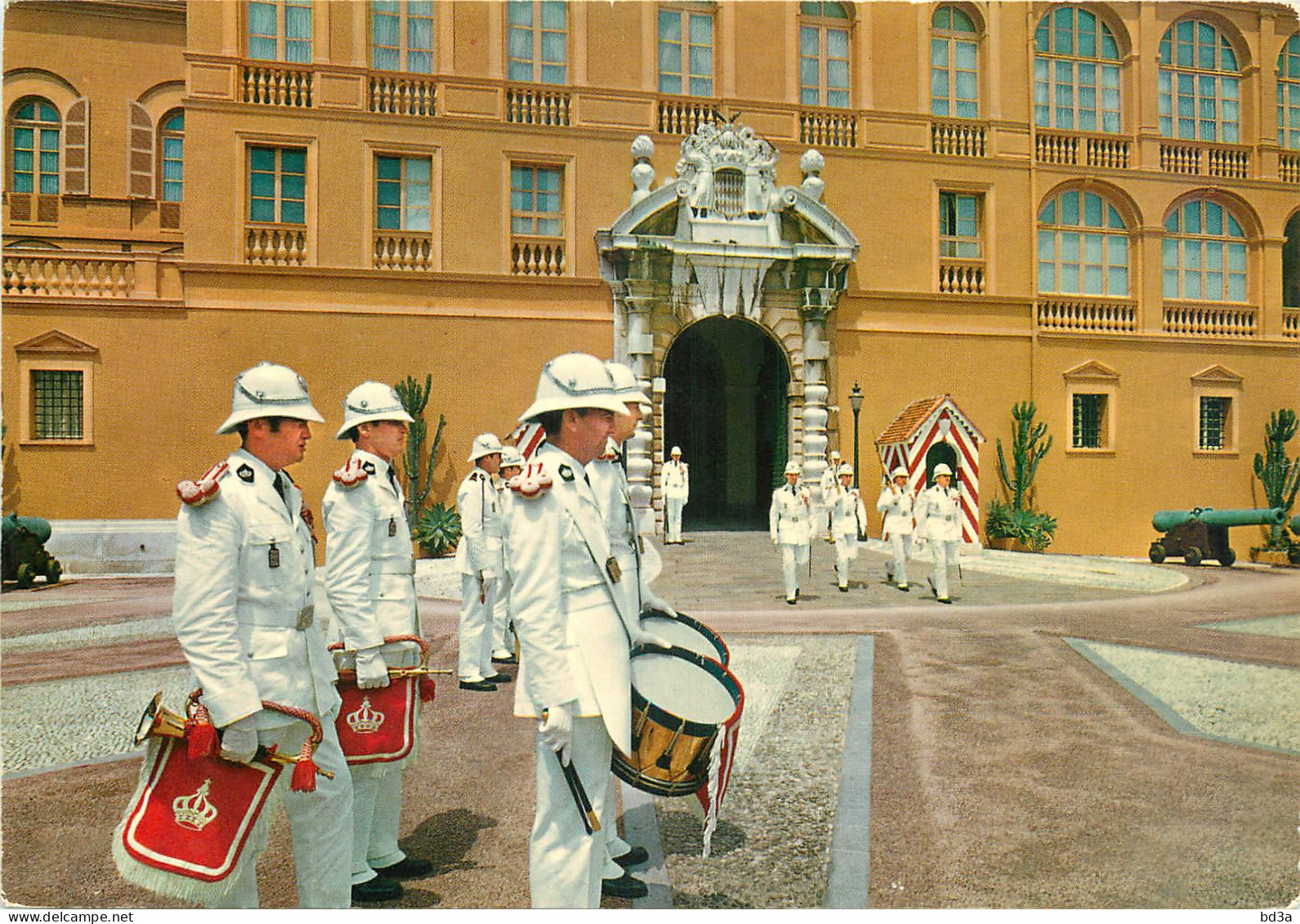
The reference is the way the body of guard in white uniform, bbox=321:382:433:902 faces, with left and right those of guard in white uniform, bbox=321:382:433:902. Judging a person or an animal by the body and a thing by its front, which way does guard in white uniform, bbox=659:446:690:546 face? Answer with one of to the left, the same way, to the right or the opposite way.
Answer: to the right

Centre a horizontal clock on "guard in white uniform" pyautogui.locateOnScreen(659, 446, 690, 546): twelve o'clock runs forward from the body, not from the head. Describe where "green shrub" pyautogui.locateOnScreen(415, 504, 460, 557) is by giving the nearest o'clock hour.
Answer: The green shrub is roughly at 2 o'clock from the guard in white uniform.

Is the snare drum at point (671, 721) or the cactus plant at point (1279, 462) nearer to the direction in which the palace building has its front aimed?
the snare drum

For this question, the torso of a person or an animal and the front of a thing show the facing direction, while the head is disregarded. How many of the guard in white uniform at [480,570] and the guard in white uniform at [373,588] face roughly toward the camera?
0

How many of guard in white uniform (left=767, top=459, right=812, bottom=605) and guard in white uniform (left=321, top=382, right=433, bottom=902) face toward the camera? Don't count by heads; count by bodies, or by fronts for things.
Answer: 1

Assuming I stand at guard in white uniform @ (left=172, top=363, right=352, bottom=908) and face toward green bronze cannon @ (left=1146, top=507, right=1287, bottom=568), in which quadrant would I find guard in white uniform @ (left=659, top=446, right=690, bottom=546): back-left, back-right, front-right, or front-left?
front-left

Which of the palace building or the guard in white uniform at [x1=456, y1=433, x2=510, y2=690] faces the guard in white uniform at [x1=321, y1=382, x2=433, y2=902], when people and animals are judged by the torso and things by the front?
the palace building

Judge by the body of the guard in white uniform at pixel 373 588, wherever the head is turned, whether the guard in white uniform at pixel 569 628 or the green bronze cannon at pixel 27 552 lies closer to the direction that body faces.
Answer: the guard in white uniform

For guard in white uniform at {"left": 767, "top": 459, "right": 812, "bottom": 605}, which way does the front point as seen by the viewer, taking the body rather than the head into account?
toward the camera

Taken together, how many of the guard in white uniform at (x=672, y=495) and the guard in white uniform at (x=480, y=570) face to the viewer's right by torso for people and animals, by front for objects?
1

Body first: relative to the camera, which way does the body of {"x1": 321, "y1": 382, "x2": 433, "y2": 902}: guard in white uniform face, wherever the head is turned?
to the viewer's right

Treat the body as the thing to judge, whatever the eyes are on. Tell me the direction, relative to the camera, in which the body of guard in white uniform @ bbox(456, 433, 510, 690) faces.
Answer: to the viewer's right

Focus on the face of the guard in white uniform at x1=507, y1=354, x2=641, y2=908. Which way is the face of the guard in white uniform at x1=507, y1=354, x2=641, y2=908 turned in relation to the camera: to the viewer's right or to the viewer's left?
to the viewer's right

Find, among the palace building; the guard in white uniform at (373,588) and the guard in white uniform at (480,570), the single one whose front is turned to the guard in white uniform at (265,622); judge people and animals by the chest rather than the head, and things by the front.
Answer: the palace building

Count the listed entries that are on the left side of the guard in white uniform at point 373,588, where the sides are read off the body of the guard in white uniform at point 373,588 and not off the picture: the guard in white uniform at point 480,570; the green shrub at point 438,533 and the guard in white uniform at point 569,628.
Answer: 2

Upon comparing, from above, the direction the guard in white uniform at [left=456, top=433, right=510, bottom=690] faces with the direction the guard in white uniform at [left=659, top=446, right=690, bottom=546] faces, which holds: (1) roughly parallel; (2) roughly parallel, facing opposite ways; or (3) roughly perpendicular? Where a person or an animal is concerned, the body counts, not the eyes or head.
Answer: roughly perpendicular
